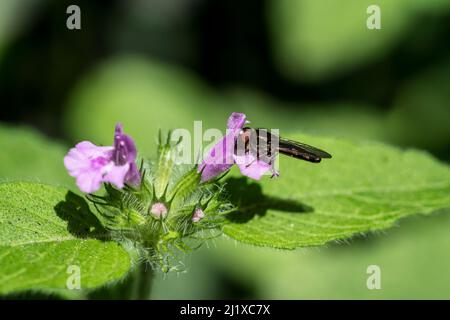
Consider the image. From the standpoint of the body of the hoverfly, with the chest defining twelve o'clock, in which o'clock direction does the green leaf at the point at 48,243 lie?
The green leaf is roughly at 12 o'clock from the hoverfly.

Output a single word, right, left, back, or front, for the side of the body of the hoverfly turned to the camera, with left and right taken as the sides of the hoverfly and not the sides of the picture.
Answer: left
